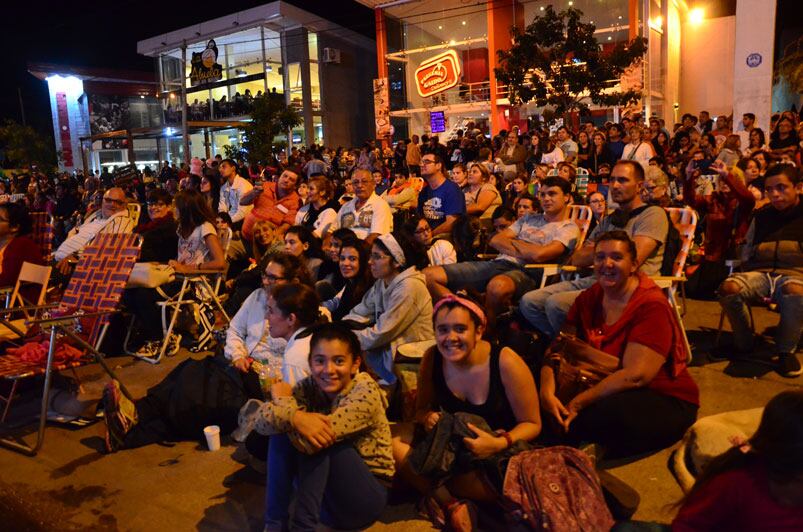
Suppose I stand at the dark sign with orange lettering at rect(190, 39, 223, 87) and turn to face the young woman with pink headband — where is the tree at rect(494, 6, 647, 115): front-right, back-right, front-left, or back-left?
front-left

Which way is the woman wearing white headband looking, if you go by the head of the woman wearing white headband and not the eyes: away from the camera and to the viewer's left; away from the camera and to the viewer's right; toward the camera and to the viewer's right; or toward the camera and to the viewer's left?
toward the camera and to the viewer's left

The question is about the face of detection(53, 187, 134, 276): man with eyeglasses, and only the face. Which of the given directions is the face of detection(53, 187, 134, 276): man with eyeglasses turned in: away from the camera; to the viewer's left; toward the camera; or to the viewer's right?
toward the camera

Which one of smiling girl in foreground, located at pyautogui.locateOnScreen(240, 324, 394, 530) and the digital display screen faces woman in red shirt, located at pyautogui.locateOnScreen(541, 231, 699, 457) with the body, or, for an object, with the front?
the digital display screen

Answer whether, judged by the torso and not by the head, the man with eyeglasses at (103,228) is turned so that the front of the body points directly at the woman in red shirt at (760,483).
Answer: no

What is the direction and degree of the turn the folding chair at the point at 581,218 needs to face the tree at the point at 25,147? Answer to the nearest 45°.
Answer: approximately 90° to its right

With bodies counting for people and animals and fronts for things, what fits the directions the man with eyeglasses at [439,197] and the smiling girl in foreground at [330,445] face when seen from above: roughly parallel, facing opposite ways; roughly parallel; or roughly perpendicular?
roughly parallel

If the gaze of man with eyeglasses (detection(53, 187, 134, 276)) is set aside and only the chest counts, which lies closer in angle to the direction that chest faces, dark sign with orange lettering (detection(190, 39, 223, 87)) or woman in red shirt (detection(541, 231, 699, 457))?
the woman in red shirt

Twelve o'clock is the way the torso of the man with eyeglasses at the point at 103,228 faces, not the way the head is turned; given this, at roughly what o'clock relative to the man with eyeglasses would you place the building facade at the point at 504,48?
The building facade is roughly at 6 o'clock from the man with eyeglasses.

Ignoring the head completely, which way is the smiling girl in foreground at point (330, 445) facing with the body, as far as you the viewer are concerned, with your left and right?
facing the viewer and to the left of the viewer

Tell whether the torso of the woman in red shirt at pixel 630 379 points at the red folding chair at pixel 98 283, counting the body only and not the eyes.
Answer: no

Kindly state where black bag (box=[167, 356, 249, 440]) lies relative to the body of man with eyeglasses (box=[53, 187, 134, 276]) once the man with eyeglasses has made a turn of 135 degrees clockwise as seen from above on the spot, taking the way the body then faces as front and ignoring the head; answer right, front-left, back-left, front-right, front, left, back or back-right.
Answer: back

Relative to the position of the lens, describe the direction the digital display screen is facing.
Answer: facing the viewer

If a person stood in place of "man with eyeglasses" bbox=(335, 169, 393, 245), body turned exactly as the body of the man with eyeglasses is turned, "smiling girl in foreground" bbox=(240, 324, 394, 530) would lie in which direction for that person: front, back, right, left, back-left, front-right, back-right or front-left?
front-left

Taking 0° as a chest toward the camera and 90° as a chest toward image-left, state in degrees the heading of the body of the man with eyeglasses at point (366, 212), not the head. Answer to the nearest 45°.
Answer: approximately 45°

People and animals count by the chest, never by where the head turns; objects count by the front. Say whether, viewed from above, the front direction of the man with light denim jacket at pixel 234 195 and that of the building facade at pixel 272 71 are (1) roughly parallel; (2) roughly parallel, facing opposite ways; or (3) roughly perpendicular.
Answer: roughly parallel

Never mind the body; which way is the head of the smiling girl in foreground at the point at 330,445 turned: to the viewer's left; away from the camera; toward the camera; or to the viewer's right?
toward the camera

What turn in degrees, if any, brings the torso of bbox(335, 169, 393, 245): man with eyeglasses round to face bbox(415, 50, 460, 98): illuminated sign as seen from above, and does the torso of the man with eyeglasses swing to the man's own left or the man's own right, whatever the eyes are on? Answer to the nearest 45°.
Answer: approximately 135° to the man's own right

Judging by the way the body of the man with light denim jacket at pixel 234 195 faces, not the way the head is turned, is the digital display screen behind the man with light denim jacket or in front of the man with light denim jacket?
behind

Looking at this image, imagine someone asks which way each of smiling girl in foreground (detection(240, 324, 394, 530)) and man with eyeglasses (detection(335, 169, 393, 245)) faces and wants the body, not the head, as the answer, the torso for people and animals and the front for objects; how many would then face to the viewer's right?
0
